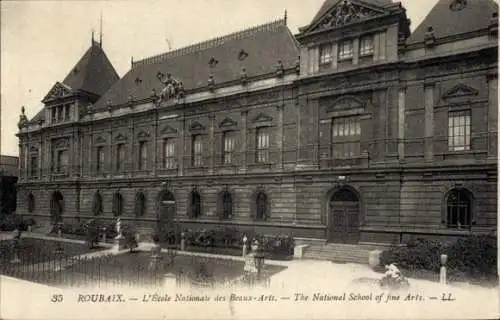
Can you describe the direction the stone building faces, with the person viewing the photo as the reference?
facing the viewer and to the left of the viewer
